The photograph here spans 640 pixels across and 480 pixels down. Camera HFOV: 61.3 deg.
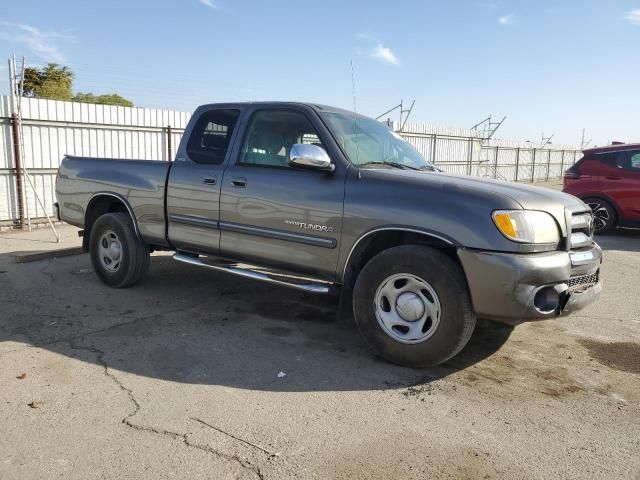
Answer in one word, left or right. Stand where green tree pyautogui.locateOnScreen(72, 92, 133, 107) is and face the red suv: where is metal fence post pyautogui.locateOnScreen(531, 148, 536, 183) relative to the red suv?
left

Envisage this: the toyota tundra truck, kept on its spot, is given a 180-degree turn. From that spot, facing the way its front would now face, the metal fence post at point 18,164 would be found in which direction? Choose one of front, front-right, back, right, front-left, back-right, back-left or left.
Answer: front

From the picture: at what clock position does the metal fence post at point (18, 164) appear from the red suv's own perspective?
The metal fence post is roughly at 5 o'clock from the red suv.

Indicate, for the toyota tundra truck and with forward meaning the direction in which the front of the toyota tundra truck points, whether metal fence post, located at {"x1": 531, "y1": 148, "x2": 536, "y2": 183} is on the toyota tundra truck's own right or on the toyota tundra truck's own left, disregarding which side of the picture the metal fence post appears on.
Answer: on the toyota tundra truck's own left

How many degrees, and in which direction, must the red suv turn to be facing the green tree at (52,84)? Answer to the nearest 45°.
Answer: approximately 180°

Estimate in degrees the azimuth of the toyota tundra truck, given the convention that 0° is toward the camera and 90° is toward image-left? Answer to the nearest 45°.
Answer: approximately 315°

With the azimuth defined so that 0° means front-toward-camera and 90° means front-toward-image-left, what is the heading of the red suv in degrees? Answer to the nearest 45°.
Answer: approximately 270°

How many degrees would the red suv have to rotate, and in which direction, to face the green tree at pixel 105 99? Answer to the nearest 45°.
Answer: approximately 135° to its left

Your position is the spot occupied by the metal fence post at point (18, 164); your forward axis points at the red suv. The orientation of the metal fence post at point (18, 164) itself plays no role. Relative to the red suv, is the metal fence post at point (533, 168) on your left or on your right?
left

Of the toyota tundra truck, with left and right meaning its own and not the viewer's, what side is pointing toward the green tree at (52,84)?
back

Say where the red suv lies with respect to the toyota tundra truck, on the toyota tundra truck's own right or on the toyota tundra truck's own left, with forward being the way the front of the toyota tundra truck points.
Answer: on the toyota tundra truck's own left
